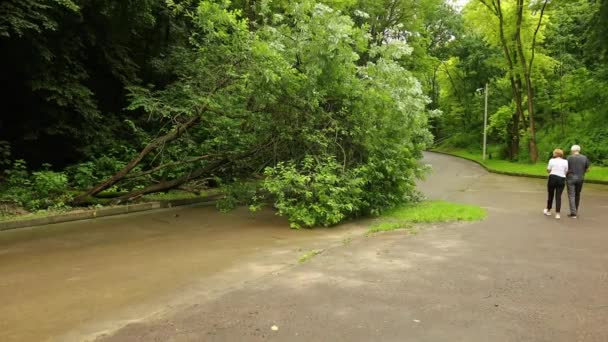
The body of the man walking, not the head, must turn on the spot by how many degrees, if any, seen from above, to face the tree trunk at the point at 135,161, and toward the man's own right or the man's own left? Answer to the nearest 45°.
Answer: approximately 135° to the man's own left

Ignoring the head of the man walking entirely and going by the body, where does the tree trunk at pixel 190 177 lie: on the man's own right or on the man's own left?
on the man's own left

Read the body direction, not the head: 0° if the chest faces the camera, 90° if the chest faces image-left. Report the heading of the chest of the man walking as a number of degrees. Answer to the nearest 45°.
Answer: approximately 180°

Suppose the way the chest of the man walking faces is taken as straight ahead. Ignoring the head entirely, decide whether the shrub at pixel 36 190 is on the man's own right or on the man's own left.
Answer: on the man's own left

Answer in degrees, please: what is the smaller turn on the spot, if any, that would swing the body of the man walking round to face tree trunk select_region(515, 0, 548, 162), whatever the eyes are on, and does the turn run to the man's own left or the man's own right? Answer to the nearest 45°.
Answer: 0° — they already face it

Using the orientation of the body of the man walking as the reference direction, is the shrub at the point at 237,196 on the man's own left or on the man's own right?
on the man's own left

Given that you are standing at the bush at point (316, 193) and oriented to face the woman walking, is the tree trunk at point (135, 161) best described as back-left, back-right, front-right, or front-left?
back-left

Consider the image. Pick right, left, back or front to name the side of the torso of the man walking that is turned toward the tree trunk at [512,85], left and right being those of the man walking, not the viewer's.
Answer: front

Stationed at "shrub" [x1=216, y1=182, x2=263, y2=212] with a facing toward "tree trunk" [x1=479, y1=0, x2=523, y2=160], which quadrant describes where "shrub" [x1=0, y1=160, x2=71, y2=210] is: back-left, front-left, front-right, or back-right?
back-left
